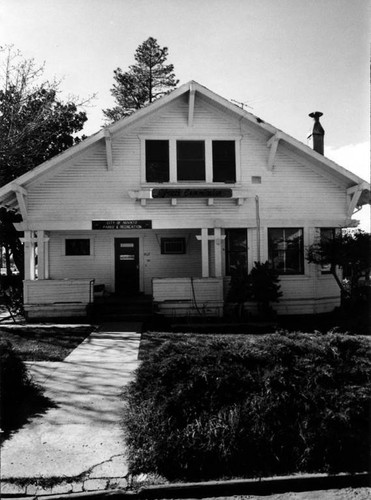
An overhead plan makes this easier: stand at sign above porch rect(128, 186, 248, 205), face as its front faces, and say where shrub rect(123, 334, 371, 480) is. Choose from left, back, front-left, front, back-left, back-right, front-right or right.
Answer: front

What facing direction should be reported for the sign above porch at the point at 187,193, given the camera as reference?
facing the viewer

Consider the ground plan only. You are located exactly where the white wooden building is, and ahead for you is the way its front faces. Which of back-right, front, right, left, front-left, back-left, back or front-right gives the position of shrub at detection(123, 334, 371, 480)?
front

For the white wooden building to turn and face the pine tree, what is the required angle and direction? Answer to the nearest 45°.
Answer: approximately 180°

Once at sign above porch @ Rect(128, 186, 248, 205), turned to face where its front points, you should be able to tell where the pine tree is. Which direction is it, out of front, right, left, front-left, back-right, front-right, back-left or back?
back

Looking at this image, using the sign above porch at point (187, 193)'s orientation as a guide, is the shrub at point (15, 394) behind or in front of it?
in front

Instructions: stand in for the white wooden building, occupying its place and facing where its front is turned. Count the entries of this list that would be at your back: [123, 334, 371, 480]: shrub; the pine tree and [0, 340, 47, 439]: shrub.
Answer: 1

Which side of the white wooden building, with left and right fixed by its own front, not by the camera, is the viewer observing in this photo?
front

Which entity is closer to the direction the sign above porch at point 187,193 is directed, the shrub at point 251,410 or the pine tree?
the shrub

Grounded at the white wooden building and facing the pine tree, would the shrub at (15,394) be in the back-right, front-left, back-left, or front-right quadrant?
back-left
